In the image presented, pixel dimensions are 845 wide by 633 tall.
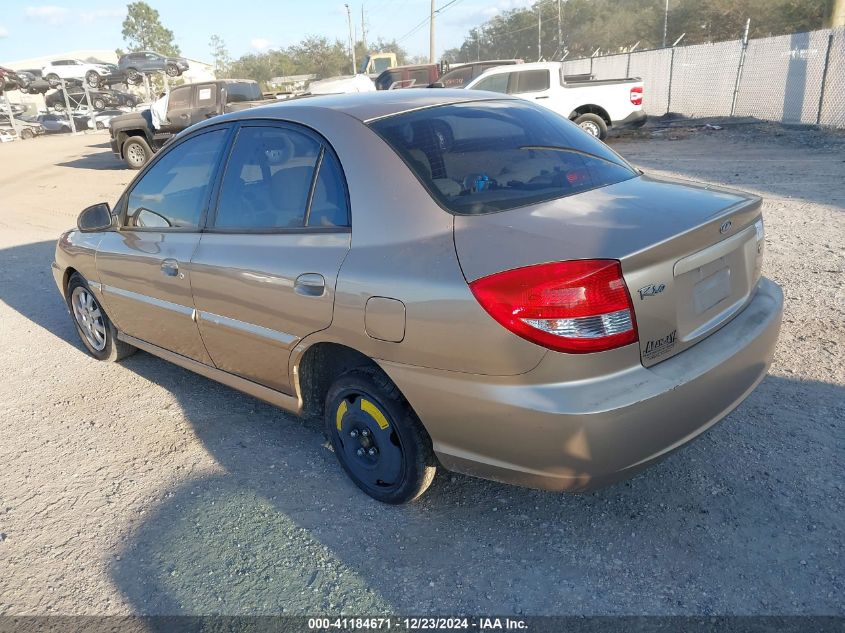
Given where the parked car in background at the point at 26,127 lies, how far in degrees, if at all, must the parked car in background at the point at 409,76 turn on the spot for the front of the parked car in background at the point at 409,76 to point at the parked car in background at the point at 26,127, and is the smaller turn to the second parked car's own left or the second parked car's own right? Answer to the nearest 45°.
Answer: approximately 45° to the second parked car's own right

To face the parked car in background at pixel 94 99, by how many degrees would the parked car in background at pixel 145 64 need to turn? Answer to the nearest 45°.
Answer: approximately 135° to its right

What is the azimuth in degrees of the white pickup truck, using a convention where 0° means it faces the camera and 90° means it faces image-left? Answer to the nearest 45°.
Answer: approximately 90°

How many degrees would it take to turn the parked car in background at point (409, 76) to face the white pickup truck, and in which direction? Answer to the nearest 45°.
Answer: approximately 135° to its left

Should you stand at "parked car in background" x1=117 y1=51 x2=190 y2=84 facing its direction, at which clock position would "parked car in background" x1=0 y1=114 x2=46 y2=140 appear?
"parked car in background" x1=0 y1=114 x2=46 y2=140 is roughly at 4 o'clock from "parked car in background" x1=117 y1=51 x2=190 y2=84.

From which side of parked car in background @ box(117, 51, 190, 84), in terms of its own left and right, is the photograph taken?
right

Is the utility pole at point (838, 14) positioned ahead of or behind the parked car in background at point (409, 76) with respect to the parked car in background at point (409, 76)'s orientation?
behind

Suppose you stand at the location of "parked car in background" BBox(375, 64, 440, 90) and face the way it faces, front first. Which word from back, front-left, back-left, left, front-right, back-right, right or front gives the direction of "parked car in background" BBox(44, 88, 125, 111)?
front-right

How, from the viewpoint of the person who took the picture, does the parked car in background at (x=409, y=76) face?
facing to the left of the viewer

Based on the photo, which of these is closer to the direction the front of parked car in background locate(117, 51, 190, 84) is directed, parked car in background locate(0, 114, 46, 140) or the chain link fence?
the chain link fence

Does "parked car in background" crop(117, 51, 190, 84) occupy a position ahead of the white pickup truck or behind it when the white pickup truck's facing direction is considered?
ahead

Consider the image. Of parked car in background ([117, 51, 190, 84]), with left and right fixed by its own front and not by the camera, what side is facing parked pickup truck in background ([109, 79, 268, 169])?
right

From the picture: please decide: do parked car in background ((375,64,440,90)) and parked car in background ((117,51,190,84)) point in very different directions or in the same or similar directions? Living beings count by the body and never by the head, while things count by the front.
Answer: very different directions

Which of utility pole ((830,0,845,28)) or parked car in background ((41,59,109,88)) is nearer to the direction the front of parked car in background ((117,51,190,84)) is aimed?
the utility pole
